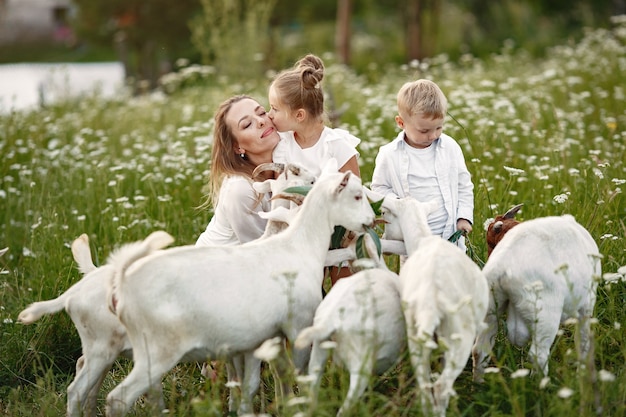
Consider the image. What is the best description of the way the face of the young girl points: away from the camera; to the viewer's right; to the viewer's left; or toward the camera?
to the viewer's left

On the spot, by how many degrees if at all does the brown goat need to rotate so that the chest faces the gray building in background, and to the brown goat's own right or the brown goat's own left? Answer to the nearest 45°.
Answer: approximately 45° to the brown goat's own right

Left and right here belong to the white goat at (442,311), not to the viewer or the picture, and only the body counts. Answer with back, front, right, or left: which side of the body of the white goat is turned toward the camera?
back

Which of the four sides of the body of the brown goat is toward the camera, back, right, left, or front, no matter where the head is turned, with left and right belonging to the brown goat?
left

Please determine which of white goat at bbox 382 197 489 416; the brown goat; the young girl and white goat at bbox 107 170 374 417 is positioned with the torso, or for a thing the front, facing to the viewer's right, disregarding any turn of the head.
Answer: white goat at bbox 107 170 374 417

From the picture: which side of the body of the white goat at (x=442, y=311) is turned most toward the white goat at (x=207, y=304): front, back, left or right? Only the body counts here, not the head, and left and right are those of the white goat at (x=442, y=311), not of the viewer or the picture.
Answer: left

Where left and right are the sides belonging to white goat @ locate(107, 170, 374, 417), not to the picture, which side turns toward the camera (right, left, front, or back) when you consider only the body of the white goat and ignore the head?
right

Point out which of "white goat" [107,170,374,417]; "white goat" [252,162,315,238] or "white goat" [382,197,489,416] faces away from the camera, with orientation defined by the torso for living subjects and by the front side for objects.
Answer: "white goat" [382,197,489,416]
